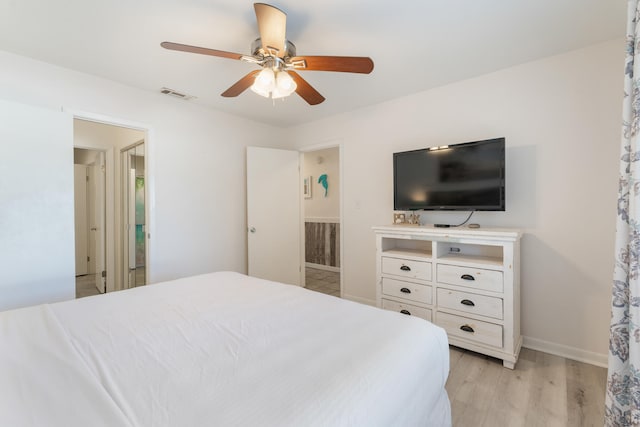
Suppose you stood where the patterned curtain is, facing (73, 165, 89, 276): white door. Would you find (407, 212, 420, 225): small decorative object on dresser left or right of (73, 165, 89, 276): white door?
right

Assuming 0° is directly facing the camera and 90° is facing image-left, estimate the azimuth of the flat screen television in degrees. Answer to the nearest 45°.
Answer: approximately 45°

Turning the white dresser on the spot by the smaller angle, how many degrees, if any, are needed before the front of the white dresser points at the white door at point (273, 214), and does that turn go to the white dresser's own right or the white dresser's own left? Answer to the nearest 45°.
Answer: approximately 45° to the white dresser's own right

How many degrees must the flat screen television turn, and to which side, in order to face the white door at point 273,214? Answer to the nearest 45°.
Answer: approximately 45° to its right

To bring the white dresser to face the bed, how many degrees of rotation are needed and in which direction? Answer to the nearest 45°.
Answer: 0° — it already faces it

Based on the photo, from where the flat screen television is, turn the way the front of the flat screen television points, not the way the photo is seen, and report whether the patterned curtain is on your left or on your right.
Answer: on your left

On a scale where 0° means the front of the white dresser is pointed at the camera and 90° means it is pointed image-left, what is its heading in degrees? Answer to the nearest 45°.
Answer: approximately 45°

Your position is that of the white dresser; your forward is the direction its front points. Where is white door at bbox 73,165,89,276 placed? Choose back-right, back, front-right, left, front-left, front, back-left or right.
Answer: front-right
